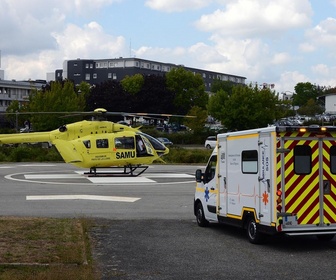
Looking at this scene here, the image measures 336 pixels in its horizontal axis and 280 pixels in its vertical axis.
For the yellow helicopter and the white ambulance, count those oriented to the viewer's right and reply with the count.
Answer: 1

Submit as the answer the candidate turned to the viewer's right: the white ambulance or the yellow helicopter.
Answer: the yellow helicopter

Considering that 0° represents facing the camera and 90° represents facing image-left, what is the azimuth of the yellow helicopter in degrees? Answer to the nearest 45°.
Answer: approximately 270°

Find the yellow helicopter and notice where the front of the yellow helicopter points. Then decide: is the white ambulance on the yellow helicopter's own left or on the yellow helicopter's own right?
on the yellow helicopter's own right

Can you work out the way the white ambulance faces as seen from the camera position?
facing away from the viewer and to the left of the viewer

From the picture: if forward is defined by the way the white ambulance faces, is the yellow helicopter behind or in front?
in front
